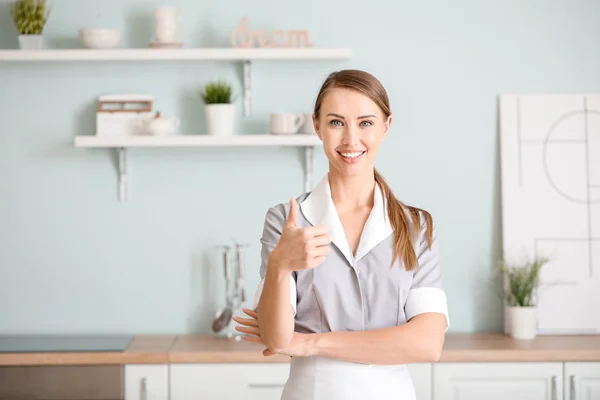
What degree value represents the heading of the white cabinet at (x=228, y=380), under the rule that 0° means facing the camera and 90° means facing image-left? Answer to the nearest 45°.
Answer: approximately 0°

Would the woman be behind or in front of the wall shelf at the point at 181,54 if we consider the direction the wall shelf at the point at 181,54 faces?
in front

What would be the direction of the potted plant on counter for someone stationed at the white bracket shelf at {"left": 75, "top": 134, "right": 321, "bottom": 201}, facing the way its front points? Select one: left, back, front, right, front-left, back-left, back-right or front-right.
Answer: left

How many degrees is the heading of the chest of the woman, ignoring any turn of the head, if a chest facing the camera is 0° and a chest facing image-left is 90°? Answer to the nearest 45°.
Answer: approximately 0°
